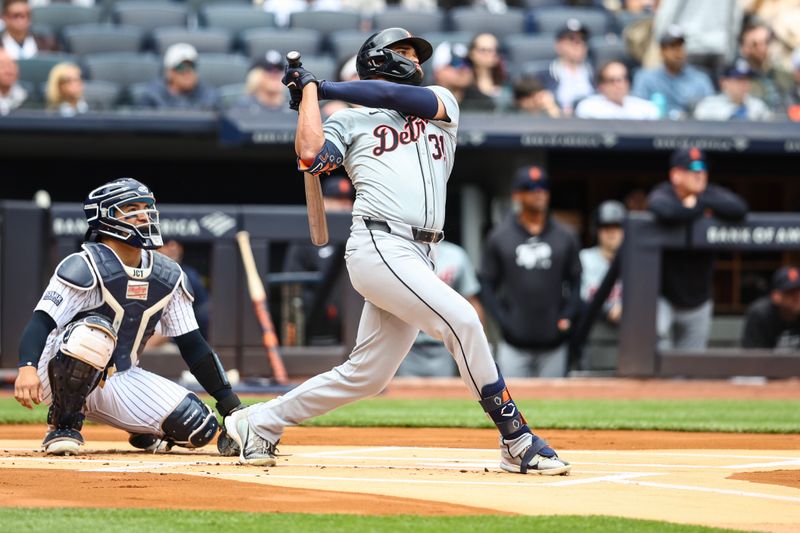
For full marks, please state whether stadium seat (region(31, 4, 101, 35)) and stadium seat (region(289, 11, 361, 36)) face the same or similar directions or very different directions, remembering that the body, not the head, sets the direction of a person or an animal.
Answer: same or similar directions

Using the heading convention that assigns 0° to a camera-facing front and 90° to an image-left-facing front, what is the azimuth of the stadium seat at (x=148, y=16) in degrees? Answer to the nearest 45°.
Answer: approximately 0°

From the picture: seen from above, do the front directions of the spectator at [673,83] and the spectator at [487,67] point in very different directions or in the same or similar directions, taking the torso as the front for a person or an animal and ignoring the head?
same or similar directions

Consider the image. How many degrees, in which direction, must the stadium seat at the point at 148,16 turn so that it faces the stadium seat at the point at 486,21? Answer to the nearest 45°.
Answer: approximately 90° to its left

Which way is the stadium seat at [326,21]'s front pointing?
toward the camera

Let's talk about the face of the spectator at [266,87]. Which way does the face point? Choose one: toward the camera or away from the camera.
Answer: toward the camera

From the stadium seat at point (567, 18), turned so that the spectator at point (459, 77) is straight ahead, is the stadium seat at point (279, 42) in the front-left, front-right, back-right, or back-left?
front-right

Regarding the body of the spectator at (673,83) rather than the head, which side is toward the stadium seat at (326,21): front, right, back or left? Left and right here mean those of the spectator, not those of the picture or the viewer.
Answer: right

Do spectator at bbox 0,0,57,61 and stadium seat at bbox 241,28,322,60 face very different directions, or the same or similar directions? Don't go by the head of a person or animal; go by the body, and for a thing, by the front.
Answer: same or similar directions

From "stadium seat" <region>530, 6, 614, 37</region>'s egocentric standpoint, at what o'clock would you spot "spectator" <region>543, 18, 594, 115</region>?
The spectator is roughly at 12 o'clock from the stadium seat.

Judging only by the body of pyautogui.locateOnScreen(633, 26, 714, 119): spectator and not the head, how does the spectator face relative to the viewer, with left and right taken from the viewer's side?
facing the viewer

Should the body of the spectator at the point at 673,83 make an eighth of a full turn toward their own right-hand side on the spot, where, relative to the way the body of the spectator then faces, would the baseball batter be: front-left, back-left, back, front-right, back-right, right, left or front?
front-left

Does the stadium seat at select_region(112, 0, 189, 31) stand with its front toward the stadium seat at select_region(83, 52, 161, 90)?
yes

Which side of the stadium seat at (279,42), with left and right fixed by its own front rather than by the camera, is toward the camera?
front

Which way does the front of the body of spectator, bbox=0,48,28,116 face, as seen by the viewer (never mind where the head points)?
toward the camera

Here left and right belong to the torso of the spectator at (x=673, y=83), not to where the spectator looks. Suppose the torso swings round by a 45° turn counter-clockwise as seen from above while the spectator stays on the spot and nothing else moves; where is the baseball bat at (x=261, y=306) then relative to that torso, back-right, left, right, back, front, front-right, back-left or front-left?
right

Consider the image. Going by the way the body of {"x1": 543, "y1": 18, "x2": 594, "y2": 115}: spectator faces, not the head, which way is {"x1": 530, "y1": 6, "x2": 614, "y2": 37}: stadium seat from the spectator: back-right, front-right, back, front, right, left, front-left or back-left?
back
